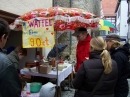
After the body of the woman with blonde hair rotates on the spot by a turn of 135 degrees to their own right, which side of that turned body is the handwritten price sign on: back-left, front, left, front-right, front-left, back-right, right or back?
back-left

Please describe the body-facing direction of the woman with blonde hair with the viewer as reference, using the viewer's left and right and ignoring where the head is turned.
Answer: facing away from the viewer and to the left of the viewer

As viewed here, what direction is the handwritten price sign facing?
toward the camera

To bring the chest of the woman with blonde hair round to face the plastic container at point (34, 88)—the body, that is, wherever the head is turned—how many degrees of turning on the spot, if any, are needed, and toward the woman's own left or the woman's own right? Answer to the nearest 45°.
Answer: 0° — they already face it

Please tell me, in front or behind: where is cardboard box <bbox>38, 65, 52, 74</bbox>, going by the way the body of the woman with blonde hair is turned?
in front
